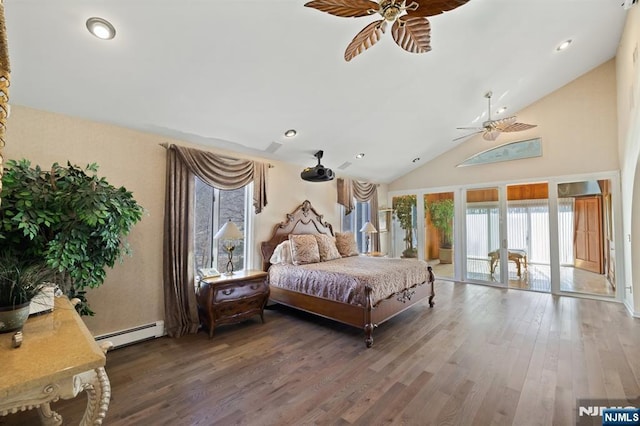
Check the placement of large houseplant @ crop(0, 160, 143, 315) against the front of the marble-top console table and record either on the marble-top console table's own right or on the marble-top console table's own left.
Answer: on the marble-top console table's own left

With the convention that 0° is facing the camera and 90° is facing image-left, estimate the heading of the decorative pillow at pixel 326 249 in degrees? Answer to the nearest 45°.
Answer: approximately 315°

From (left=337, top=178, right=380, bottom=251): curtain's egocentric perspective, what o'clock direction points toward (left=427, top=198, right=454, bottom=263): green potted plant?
The green potted plant is roughly at 10 o'clock from the curtain.

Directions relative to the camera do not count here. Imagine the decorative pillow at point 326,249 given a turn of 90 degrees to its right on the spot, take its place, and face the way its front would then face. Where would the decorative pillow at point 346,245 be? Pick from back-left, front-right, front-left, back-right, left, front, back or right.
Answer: back

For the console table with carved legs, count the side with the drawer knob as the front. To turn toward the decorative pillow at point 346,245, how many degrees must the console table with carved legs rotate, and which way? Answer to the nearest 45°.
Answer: approximately 90° to its left

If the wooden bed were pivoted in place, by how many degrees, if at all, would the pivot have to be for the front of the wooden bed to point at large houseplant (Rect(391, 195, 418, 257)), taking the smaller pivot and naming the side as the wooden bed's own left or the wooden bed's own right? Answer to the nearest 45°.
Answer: approximately 90° to the wooden bed's own left

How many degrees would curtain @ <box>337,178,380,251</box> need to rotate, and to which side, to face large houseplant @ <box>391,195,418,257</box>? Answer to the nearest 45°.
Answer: approximately 90° to its left

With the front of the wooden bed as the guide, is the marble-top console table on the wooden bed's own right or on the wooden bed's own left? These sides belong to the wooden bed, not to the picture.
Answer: on the wooden bed's own right

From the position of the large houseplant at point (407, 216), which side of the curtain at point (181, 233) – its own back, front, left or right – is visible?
left

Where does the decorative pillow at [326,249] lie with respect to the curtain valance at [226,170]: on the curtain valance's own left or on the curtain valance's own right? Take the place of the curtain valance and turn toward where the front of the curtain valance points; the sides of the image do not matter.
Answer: on the curtain valance's own left

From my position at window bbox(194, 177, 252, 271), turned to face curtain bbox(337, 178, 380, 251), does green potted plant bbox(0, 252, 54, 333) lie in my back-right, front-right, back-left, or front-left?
back-right

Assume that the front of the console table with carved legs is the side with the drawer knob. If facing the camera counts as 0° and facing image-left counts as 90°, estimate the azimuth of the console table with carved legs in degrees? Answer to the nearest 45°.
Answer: approximately 315°

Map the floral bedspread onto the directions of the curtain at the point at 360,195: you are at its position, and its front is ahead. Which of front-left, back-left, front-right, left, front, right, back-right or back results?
front-right
